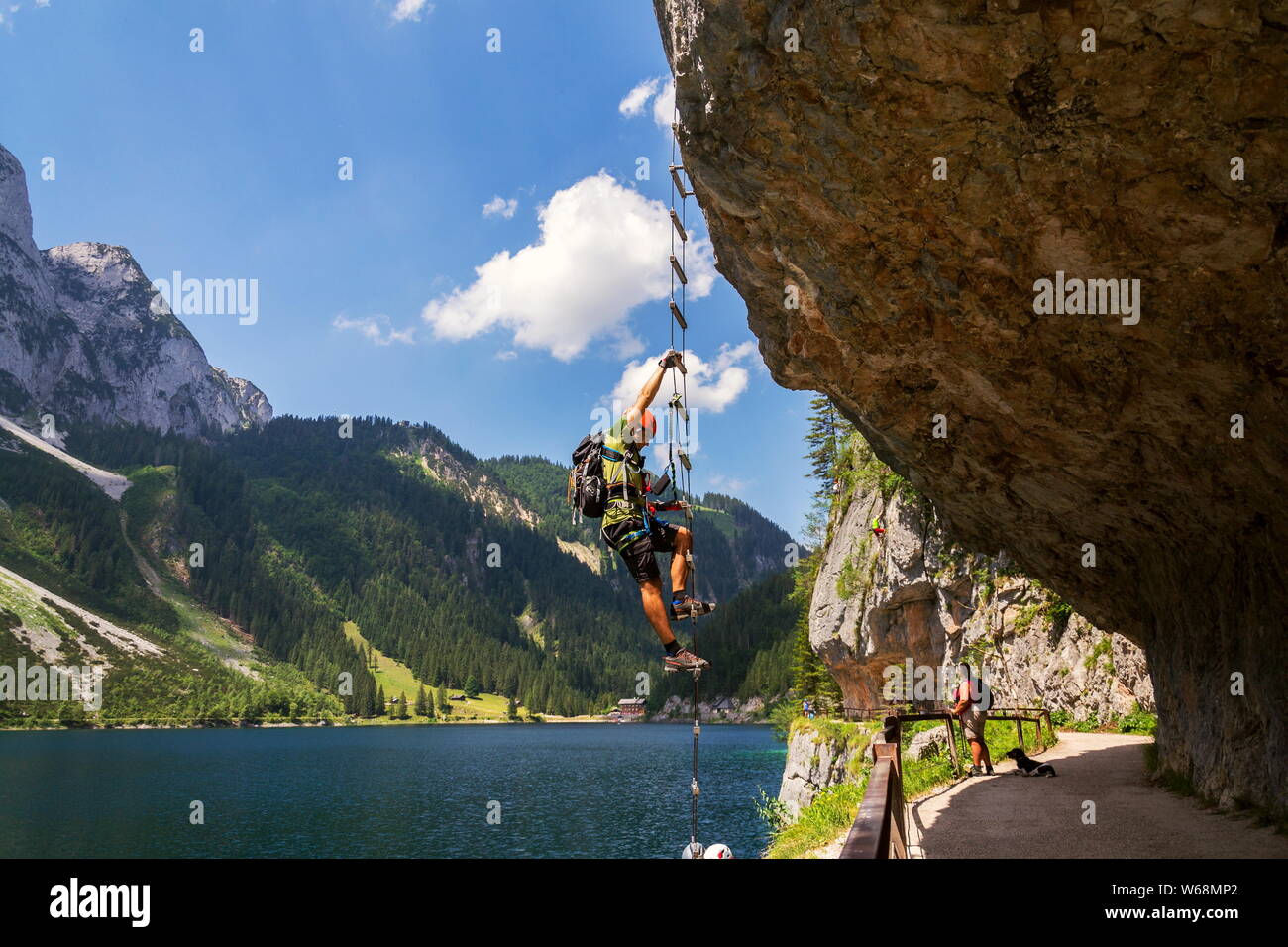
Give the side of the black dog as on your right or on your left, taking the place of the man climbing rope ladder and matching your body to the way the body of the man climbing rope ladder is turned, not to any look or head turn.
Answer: on your left

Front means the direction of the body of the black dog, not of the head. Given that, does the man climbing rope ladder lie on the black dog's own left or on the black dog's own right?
on the black dog's own left

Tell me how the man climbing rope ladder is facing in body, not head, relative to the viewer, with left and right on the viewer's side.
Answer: facing to the right of the viewer

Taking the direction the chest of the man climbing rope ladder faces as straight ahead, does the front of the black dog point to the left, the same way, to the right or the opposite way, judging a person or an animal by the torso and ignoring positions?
the opposite way

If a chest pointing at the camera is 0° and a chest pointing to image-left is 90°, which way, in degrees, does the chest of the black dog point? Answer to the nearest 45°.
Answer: approximately 90°
